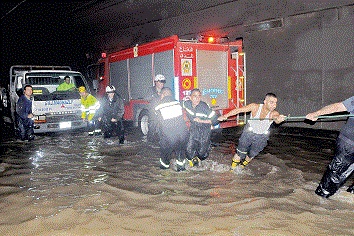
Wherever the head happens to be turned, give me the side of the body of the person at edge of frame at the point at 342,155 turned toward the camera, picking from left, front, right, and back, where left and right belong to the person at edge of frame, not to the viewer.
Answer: left

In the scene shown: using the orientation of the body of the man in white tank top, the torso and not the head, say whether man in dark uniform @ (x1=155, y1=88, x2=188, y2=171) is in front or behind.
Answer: behind

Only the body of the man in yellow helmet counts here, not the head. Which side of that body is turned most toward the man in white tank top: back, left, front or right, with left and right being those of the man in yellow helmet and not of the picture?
left

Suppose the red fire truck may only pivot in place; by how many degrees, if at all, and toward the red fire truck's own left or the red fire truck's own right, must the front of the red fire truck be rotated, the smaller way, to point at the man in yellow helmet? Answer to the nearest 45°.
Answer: approximately 45° to the red fire truck's own left

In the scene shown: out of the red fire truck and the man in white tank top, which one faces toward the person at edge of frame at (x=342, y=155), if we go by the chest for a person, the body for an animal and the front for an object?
the man in white tank top

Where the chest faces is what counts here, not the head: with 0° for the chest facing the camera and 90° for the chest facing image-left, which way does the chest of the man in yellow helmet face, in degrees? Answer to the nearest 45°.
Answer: approximately 45°

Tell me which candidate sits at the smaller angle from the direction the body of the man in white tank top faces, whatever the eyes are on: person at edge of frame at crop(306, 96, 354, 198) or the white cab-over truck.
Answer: the person at edge of frame

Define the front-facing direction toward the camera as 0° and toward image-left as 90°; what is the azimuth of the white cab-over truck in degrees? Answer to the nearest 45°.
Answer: approximately 315°

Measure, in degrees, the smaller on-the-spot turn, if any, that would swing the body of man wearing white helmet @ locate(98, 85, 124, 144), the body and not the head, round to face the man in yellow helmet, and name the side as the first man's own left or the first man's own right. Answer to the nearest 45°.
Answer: approximately 135° to the first man's own right
